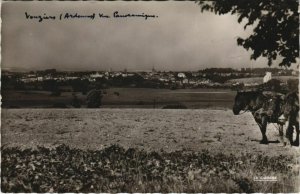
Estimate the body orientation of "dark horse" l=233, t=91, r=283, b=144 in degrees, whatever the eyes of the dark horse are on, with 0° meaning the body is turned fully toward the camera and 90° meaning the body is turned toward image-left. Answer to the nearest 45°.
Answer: approximately 90°

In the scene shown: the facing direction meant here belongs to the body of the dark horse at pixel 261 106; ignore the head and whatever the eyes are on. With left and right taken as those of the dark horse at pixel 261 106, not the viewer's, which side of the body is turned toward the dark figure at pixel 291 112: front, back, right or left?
back
